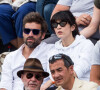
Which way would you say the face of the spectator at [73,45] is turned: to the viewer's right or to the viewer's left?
to the viewer's left

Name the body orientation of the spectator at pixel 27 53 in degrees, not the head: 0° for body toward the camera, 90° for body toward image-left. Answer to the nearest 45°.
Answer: approximately 45°

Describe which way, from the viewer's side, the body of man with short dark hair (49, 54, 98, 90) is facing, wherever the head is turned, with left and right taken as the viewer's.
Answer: facing the viewer and to the left of the viewer

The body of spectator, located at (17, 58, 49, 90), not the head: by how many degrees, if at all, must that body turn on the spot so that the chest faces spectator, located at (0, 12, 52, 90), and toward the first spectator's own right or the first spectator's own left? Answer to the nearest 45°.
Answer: approximately 180°

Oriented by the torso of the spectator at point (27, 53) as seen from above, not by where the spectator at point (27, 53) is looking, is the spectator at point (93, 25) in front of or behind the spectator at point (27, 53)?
behind

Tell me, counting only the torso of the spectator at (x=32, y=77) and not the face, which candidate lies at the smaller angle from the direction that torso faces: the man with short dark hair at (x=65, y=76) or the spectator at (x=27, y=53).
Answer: the man with short dark hair
